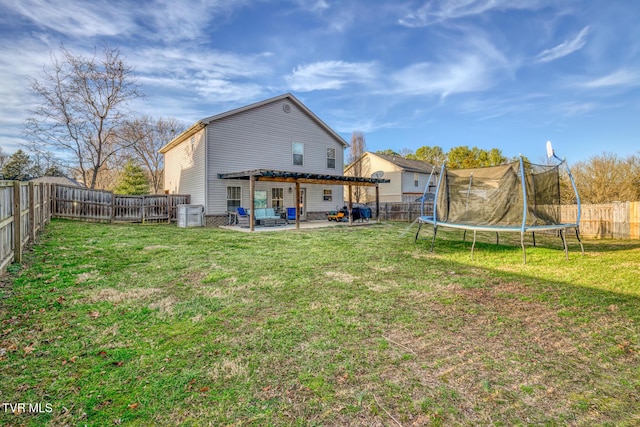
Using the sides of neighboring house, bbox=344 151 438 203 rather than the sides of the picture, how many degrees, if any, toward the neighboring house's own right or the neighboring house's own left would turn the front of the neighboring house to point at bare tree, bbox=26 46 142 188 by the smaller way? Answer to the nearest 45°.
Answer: approximately 90° to the neighboring house's own left

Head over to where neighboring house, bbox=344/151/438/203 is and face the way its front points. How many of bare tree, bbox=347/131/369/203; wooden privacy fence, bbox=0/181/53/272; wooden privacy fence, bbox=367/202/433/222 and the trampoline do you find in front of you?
0

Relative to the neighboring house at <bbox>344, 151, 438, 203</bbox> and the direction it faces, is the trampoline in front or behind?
behind

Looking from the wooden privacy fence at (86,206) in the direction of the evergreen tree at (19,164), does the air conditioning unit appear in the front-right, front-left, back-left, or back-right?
back-right

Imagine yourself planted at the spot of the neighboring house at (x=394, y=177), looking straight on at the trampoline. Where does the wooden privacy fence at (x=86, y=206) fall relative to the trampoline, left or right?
right

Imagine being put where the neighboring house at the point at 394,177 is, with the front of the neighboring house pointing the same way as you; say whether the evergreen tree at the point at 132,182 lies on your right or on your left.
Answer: on your left

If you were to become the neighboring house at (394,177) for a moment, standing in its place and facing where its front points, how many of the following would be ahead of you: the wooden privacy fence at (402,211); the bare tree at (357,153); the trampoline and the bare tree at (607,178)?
1

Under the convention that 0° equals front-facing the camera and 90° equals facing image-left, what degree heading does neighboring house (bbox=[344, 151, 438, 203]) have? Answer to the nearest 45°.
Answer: approximately 135°

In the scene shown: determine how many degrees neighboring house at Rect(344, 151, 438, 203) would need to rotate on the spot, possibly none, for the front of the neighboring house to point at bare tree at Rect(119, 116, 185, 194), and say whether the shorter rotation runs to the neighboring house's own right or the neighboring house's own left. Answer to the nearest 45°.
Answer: approximately 45° to the neighboring house's own left

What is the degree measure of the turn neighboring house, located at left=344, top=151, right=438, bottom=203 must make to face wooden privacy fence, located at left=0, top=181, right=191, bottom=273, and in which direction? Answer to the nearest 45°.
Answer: approximately 90° to its left

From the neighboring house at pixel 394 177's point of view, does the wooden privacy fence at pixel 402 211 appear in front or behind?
behind

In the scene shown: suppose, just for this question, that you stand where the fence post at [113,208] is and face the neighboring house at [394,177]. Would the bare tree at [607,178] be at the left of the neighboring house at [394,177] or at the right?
right

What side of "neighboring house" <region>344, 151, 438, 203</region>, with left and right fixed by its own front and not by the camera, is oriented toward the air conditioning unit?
left

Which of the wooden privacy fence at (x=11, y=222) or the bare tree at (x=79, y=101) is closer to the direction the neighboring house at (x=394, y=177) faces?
the bare tree

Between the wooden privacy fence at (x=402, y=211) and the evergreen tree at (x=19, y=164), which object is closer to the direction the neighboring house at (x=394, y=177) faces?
the evergreen tree
